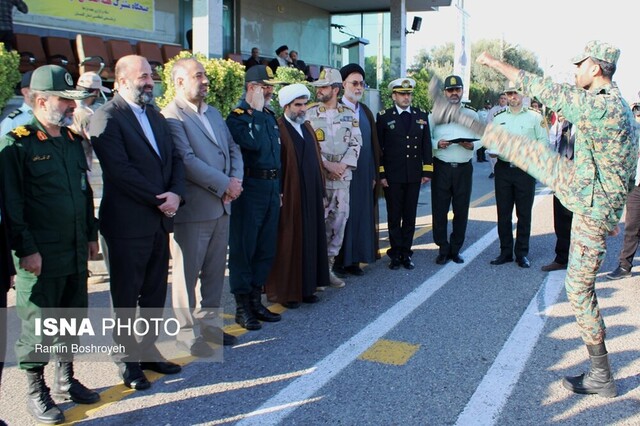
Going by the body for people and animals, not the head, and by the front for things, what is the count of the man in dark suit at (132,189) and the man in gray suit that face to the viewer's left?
0

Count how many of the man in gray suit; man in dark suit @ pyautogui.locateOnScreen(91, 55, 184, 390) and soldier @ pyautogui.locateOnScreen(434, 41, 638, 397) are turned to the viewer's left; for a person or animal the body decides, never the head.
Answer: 1

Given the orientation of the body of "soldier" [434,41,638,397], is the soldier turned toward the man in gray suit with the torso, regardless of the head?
yes

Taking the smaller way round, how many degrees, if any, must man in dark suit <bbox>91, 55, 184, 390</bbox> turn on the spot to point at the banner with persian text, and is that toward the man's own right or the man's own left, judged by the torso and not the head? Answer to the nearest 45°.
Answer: approximately 135° to the man's own left

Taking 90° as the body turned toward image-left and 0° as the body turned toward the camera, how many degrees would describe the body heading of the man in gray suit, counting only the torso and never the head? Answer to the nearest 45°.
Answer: approximately 315°

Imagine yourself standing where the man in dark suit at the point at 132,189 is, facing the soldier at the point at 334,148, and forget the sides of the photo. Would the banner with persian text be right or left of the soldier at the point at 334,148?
left

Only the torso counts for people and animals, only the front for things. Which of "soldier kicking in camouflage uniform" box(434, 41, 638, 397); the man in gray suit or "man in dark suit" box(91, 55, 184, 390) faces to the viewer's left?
the soldier kicking in camouflage uniform

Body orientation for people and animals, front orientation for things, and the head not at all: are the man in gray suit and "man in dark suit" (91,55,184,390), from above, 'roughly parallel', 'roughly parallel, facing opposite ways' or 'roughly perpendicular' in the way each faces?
roughly parallel

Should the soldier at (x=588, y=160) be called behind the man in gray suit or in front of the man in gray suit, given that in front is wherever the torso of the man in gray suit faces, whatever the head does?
in front

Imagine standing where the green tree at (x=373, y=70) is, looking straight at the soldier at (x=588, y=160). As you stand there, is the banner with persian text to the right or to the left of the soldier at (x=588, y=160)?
right

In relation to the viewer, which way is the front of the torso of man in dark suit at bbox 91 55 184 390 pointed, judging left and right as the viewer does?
facing the viewer and to the right of the viewer

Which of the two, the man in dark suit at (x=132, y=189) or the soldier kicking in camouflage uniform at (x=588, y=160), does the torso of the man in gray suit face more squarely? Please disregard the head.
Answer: the soldier kicking in camouflage uniform

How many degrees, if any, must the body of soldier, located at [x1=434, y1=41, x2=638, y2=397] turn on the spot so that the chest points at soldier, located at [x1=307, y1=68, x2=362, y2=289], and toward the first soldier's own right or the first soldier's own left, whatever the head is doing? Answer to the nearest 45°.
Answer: approximately 45° to the first soldier's own right

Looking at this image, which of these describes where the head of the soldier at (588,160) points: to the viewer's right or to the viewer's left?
to the viewer's left

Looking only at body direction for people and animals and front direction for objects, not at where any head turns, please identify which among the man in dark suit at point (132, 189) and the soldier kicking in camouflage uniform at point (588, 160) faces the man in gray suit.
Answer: the soldier kicking in camouflage uniform

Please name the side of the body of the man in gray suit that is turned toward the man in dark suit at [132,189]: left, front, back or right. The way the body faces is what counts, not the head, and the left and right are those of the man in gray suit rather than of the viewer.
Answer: right

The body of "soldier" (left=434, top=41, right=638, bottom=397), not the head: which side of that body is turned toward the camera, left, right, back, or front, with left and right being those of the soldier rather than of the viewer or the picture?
left
